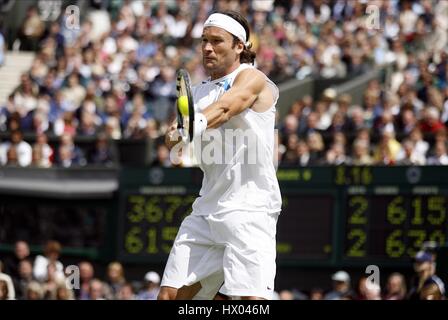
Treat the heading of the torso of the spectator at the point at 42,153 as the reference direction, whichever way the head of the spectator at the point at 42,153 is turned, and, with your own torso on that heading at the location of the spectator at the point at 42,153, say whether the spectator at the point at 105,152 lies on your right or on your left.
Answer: on your left

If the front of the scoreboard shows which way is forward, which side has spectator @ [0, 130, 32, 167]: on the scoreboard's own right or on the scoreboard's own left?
on the scoreboard's own right

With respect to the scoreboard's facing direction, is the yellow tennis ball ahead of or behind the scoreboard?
ahead
